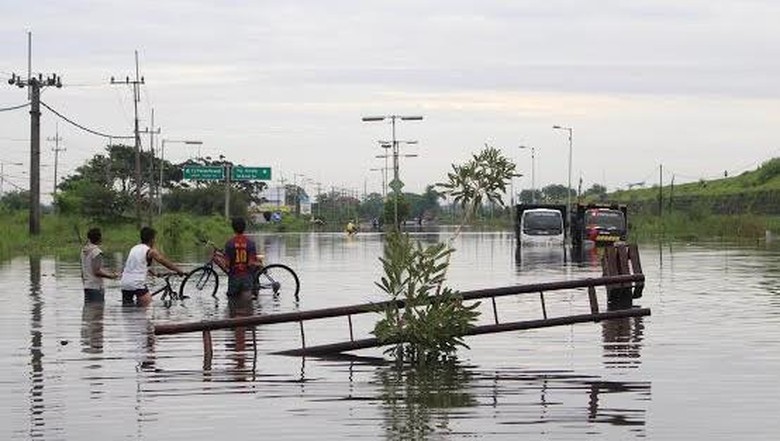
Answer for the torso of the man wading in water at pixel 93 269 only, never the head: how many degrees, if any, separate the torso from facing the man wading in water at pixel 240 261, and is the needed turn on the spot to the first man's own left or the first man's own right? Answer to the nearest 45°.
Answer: approximately 45° to the first man's own right

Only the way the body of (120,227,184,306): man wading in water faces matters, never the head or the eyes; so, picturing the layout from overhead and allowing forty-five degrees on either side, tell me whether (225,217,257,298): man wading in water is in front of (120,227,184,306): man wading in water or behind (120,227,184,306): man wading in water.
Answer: in front

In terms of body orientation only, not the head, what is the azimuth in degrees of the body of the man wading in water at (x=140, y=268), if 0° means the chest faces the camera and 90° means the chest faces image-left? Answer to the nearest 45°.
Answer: approximately 225°

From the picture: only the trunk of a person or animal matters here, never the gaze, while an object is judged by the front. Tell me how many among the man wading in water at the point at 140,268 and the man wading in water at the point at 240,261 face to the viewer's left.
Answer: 0

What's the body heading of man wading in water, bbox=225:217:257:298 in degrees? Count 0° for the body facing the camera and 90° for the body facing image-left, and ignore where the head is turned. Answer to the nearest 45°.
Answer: approximately 180°

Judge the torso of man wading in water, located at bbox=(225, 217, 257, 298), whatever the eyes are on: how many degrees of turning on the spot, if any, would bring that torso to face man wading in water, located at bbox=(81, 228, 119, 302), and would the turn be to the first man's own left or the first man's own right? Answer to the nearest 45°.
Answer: approximately 90° to the first man's own left

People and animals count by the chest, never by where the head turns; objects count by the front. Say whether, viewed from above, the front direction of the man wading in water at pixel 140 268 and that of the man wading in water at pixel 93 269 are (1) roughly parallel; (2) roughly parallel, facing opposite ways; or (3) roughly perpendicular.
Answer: roughly parallel

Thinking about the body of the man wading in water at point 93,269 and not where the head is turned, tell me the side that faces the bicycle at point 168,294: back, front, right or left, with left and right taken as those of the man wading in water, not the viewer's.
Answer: front

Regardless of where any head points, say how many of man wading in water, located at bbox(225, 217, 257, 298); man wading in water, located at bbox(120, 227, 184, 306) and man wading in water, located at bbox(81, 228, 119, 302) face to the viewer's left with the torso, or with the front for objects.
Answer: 0

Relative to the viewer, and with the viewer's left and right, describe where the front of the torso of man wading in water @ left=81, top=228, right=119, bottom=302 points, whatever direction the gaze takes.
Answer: facing away from the viewer and to the right of the viewer
